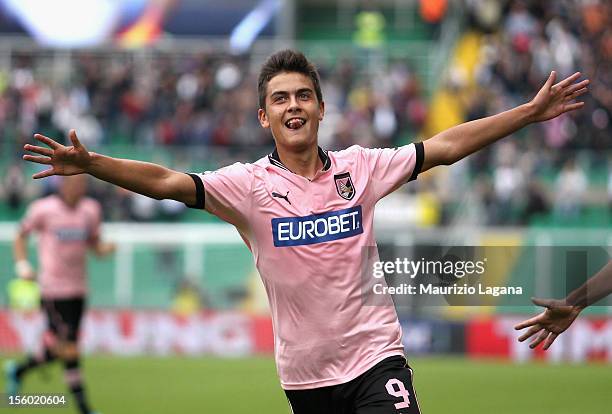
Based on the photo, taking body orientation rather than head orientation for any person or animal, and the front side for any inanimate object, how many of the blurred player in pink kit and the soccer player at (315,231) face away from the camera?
0

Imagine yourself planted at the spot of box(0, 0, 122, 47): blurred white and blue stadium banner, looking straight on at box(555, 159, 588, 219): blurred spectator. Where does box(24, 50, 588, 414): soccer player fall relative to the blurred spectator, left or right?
right

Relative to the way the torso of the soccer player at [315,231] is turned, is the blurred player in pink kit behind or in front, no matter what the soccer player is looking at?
behind

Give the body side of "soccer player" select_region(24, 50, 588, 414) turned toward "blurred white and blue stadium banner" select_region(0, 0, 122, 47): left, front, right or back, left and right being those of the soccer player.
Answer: back

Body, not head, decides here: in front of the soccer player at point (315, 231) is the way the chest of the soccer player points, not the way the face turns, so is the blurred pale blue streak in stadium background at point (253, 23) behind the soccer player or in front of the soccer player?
behind

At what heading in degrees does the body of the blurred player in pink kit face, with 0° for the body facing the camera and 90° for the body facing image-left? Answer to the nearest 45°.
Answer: approximately 315°

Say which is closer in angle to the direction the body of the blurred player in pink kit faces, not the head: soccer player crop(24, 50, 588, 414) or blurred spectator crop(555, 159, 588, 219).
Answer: the soccer player

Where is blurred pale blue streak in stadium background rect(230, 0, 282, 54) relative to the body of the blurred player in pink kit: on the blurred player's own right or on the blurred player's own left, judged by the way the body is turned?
on the blurred player's own left
